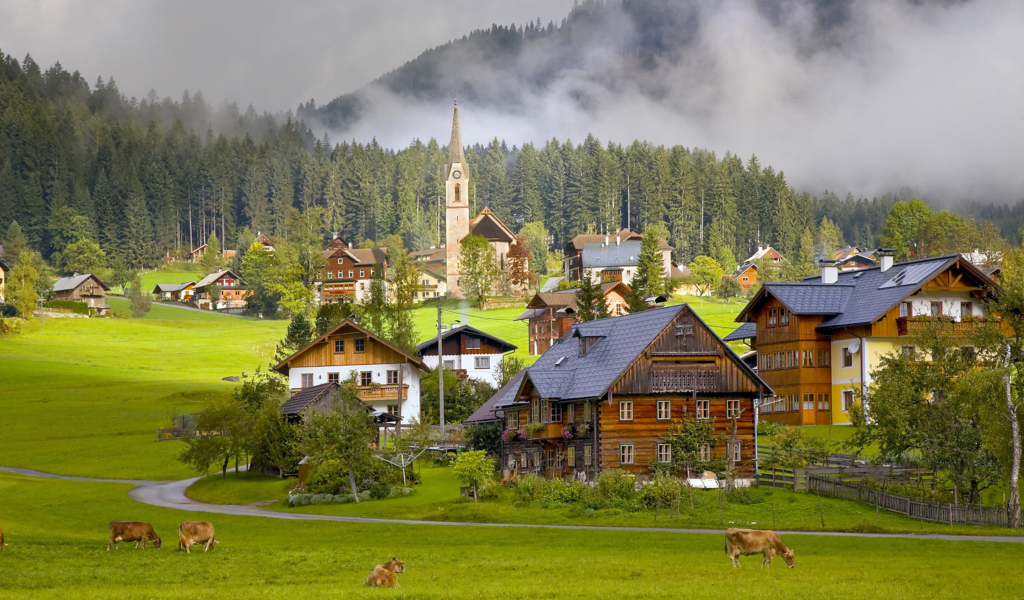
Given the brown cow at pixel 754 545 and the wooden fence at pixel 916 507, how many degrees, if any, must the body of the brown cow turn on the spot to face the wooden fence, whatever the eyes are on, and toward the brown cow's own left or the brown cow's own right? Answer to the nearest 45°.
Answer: approximately 90° to the brown cow's own left

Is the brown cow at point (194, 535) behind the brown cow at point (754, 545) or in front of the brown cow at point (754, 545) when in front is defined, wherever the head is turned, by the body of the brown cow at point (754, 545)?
behind

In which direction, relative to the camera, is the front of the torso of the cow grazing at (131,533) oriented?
to the viewer's right

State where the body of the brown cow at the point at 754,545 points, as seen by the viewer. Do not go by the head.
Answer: to the viewer's right

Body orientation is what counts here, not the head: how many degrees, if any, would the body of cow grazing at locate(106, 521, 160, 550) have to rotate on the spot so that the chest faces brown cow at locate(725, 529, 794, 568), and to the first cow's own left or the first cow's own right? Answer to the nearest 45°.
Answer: approximately 45° to the first cow's own right

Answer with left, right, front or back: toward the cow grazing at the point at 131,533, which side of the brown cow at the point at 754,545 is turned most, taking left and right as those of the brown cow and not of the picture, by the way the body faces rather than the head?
back

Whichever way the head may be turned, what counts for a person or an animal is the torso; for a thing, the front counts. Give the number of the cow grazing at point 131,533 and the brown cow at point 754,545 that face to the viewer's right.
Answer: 2

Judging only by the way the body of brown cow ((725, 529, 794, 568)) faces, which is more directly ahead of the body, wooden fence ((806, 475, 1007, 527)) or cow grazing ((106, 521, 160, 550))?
the wooden fence

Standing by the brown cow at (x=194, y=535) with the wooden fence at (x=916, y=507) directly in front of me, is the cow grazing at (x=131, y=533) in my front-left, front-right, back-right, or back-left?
back-left

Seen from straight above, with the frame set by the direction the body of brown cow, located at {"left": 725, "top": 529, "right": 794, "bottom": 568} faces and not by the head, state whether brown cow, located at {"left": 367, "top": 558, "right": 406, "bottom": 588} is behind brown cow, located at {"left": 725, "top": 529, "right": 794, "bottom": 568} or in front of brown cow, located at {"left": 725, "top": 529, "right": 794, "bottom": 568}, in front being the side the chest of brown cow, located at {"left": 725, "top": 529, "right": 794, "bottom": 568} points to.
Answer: behind
